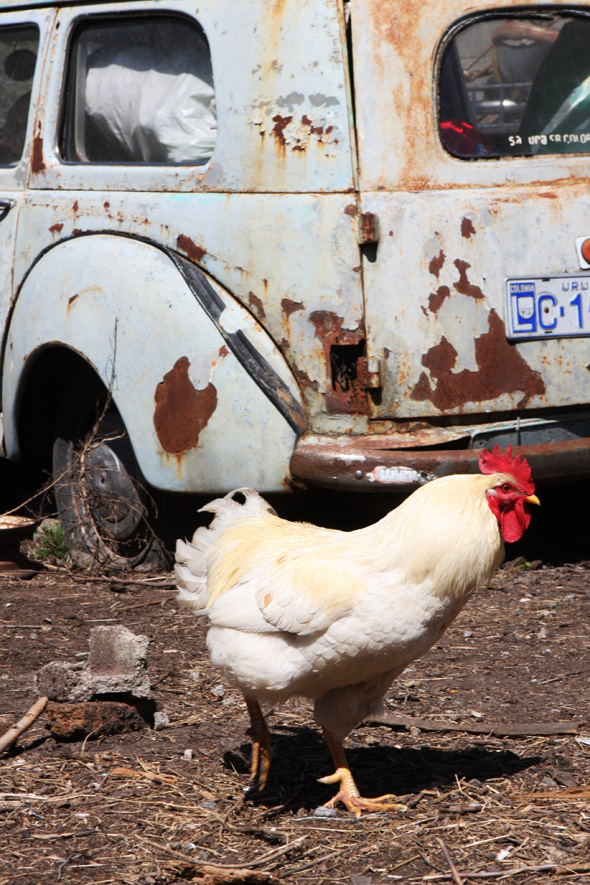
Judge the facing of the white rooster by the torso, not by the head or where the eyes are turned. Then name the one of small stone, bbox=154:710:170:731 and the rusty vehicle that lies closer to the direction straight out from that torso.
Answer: the rusty vehicle

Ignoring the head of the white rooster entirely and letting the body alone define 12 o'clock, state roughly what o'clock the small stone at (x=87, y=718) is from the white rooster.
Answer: The small stone is roughly at 7 o'clock from the white rooster.

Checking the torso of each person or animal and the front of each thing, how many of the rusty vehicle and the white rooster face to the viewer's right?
1

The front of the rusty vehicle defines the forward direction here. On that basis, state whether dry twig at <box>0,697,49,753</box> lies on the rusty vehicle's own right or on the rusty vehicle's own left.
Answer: on the rusty vehicle's own left

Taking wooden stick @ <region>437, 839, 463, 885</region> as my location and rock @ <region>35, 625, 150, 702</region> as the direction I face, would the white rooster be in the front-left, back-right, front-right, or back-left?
front-right

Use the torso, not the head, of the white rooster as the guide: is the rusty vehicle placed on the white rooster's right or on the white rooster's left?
on the white rooster's left

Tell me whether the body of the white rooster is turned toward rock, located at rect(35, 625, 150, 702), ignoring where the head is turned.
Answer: no

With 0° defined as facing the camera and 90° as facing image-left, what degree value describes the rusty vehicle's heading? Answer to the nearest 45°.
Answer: approximately 135°

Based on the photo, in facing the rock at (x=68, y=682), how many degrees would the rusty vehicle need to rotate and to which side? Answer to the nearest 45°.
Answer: approximately 90° to its left

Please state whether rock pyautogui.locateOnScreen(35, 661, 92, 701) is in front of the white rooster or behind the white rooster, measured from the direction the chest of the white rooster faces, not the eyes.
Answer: behind

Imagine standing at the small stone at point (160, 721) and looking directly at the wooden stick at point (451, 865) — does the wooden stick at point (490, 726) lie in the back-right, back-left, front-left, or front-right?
front-left

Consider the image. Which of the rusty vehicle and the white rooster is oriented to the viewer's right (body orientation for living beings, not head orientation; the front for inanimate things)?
the white rooster

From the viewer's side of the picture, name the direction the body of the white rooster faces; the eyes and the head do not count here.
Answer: to the viewer's right
